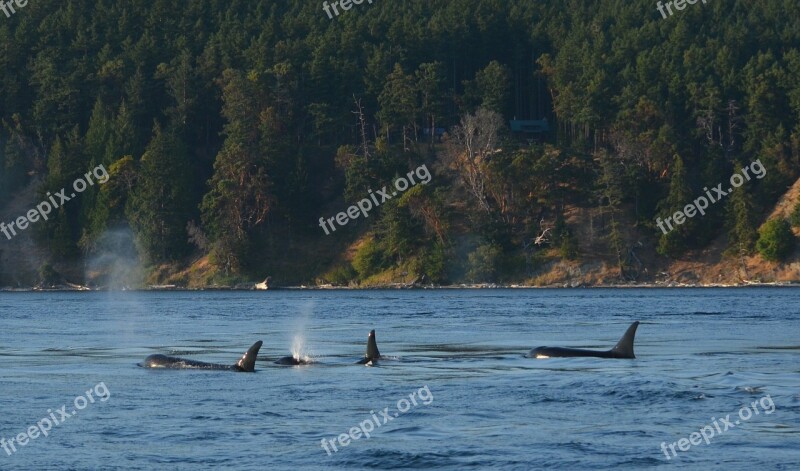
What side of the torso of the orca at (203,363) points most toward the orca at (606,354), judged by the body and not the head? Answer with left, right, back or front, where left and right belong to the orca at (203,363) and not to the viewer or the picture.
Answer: back

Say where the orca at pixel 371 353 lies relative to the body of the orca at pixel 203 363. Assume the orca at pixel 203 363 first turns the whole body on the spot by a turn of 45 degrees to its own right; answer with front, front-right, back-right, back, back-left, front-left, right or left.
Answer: back-right

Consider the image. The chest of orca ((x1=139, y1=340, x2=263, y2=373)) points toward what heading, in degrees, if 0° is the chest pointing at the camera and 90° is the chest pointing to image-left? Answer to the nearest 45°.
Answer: approximately 90°

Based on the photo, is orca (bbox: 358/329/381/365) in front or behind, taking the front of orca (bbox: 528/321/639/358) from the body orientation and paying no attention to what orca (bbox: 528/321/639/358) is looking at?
in front

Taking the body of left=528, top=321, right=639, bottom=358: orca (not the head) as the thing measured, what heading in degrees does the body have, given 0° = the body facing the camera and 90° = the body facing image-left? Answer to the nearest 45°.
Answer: approximately 90°

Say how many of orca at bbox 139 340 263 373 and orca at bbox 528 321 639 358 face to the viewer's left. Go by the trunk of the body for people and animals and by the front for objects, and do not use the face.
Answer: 2

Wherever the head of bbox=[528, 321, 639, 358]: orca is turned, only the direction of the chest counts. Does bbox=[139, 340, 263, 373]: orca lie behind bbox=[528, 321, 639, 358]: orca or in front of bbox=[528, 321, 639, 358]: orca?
in front
